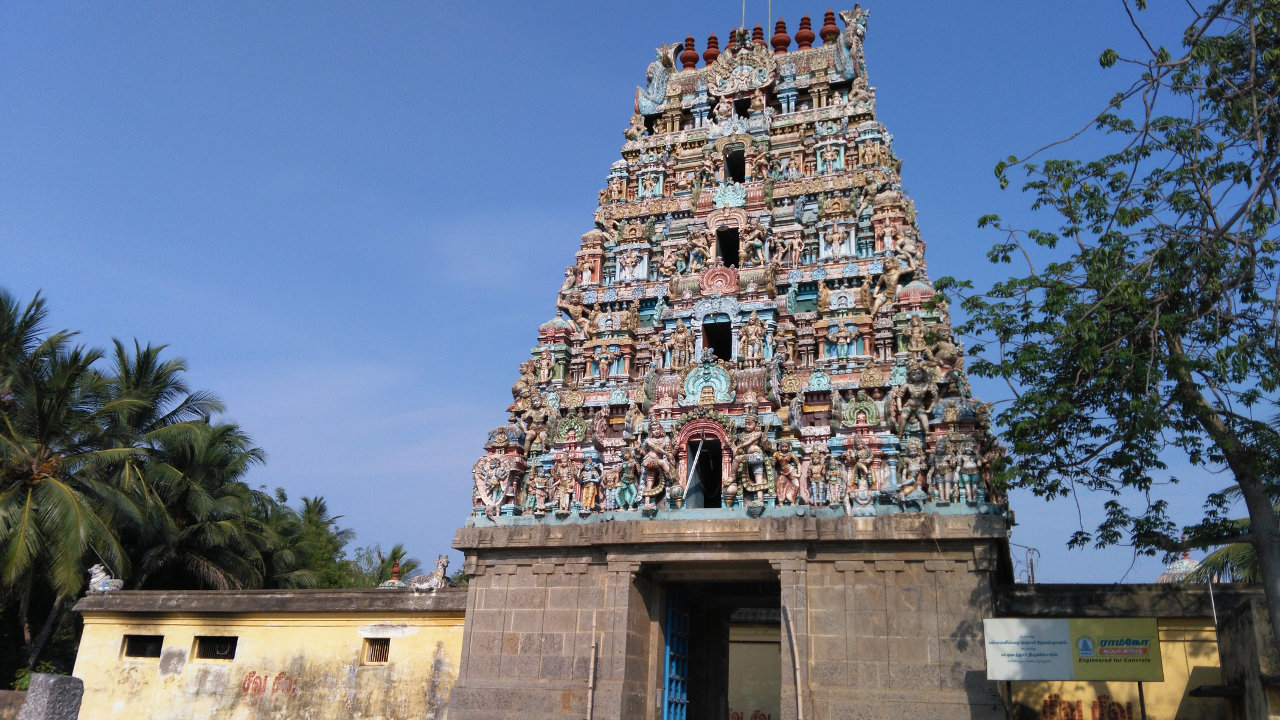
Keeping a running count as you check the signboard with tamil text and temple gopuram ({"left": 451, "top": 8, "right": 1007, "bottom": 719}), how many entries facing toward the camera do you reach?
2

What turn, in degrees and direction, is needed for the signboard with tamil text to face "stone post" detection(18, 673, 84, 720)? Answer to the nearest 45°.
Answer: approximately 45° to its right

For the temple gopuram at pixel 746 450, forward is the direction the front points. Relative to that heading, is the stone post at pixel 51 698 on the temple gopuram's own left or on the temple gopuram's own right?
on the temple gopuram's own right

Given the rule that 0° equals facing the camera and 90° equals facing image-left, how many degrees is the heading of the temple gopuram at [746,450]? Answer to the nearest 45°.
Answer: approximately 0°

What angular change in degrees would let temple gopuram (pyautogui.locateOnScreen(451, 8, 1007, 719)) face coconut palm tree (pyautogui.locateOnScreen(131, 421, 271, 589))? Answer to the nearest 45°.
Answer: approximately 135° to its right

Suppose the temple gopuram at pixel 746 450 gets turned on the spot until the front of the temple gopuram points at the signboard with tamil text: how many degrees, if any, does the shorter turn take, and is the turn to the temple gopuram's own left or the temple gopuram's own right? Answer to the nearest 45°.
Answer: approximately 45° to the temple gopuram's own left

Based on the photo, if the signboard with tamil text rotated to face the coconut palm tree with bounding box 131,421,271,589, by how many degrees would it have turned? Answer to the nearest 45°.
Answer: approximately 90° to its right

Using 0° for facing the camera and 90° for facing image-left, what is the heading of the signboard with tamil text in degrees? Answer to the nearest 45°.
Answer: approximately 0°
